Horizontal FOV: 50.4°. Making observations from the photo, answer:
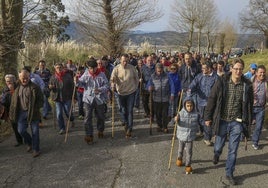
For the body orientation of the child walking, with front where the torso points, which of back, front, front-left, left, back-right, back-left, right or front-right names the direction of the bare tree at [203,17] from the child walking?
back

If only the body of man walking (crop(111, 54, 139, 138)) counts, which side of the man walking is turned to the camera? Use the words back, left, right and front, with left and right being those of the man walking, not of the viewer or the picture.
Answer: front

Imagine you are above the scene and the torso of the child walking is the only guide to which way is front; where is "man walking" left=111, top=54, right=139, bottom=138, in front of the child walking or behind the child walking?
behind

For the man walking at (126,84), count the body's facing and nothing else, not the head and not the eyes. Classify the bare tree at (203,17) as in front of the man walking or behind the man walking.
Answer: behind

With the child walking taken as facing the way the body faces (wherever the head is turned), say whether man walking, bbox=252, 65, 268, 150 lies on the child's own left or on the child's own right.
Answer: on the child's own left

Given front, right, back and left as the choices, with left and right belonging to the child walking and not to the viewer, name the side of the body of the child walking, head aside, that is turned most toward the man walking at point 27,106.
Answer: right

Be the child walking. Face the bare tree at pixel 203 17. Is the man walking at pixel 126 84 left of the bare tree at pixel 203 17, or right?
left

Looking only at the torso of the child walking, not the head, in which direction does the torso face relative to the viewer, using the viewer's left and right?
facing the viewer

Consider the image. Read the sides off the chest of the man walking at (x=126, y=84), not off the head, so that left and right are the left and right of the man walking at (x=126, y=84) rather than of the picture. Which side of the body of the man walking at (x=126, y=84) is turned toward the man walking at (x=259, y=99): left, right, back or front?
left

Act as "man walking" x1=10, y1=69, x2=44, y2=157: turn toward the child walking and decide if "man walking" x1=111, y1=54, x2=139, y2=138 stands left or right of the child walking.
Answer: left

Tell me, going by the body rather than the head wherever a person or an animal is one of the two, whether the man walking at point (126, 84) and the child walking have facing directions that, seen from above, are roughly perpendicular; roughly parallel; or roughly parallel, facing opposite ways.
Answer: roughly parallel

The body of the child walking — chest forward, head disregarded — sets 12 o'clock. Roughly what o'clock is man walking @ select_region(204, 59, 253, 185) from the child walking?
The man walking is roughly at 10 o'clock from the child walking.

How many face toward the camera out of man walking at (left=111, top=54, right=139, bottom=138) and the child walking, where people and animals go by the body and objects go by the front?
2
